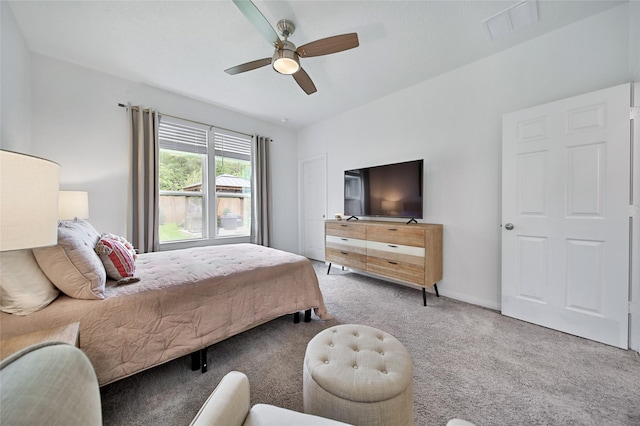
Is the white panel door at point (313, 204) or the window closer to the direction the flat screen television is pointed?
the window

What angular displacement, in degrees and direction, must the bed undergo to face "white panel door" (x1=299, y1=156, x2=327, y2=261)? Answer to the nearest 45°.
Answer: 0° — it already faces it

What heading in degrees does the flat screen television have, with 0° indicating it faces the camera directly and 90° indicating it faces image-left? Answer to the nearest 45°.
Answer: approximately 45°

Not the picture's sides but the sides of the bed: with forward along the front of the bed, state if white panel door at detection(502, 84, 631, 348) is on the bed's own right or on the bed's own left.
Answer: on the bed's own right

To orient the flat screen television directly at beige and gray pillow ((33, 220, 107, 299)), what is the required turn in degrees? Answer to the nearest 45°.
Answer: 0° — it already faces it

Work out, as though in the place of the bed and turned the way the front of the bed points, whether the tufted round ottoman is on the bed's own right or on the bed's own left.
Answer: on the bed's own right

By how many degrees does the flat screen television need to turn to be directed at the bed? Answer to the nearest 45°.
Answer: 0° — it already faces it

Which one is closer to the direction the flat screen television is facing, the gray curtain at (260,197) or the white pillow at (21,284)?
the white pillow
